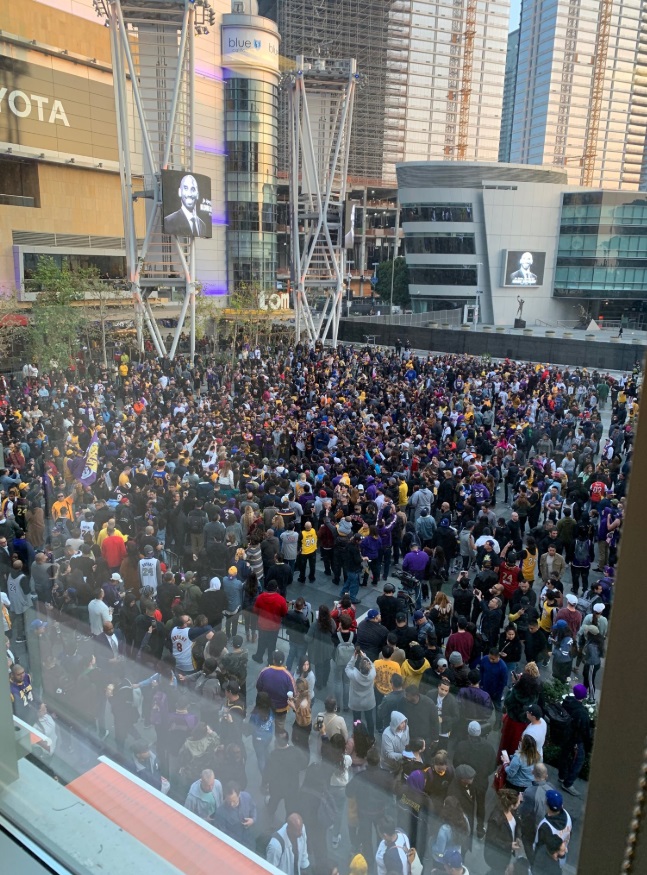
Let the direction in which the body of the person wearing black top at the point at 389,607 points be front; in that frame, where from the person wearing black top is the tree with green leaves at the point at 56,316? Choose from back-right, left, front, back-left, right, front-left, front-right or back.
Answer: front-left

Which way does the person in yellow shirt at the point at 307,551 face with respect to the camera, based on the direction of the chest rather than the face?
away from the camera

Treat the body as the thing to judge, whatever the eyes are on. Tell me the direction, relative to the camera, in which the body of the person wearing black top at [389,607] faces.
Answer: away from the camera

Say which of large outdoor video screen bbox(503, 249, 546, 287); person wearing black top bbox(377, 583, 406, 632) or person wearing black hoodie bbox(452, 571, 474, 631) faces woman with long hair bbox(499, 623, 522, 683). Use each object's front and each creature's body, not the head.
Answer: the large outdoor video screen

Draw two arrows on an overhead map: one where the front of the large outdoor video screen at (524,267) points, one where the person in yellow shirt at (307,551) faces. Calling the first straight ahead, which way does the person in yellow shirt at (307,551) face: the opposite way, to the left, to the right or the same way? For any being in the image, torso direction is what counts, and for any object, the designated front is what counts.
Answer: the opposite way

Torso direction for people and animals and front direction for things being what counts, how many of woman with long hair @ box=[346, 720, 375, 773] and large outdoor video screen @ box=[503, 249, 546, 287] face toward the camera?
1

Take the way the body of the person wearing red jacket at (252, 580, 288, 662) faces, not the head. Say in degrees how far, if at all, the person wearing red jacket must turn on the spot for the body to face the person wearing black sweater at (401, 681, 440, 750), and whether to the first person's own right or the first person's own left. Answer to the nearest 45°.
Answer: approximately 135° to the first person's own right

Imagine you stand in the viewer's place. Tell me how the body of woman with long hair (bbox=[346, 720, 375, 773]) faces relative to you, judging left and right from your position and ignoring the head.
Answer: facing away from the viewer

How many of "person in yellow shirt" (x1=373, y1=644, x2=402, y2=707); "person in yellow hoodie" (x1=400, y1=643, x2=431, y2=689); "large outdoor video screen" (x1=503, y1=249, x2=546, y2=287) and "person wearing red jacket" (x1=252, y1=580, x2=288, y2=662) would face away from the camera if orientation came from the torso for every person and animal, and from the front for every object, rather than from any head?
3

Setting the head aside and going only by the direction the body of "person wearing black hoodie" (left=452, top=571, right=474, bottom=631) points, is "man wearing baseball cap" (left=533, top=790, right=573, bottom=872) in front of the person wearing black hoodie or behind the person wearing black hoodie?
behind

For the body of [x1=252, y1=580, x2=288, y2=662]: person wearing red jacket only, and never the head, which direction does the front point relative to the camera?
away from the camera

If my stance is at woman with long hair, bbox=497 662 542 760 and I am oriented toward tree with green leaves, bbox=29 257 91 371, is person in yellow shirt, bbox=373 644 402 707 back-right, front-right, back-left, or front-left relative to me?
front-left

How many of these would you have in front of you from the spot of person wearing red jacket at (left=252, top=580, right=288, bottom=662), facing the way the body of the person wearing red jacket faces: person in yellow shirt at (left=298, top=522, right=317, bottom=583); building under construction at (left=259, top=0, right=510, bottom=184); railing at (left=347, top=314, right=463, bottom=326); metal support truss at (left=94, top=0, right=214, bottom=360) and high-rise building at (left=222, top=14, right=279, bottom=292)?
5

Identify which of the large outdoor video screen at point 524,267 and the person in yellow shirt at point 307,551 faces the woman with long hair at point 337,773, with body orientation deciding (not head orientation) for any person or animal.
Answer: the large outdoor video screen

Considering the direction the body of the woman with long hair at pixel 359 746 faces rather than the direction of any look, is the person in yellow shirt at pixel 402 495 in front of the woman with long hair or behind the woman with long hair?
in front

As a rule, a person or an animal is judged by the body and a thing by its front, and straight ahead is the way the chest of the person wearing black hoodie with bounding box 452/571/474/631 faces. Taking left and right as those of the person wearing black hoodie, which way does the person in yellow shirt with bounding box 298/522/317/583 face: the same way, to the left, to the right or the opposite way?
the same way

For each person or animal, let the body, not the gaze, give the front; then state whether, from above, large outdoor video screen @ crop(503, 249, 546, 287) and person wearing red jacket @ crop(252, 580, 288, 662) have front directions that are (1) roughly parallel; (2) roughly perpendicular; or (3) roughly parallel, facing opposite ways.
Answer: roughly parallel, facing opposite ways

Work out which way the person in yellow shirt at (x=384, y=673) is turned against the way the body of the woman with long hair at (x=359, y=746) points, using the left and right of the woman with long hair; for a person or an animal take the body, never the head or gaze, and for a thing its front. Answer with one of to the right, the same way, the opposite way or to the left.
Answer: the same way

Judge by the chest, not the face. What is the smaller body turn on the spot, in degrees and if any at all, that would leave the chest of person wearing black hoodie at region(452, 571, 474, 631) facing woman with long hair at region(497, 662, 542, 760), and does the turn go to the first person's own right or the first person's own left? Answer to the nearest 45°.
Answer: approximately 180°

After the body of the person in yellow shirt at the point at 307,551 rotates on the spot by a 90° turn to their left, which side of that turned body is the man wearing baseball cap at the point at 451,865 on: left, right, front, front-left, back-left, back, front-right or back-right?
left

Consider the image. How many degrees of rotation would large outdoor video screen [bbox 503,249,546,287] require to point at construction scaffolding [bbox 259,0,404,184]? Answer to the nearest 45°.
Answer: approximately 135° to its right

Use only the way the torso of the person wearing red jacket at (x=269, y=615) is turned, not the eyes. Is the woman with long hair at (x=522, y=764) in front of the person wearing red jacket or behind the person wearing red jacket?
behind

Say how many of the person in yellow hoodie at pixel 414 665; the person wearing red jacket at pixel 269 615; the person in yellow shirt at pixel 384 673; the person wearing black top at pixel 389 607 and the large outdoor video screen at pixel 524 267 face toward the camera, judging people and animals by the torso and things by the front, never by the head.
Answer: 1

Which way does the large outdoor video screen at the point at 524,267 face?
toward the camera
